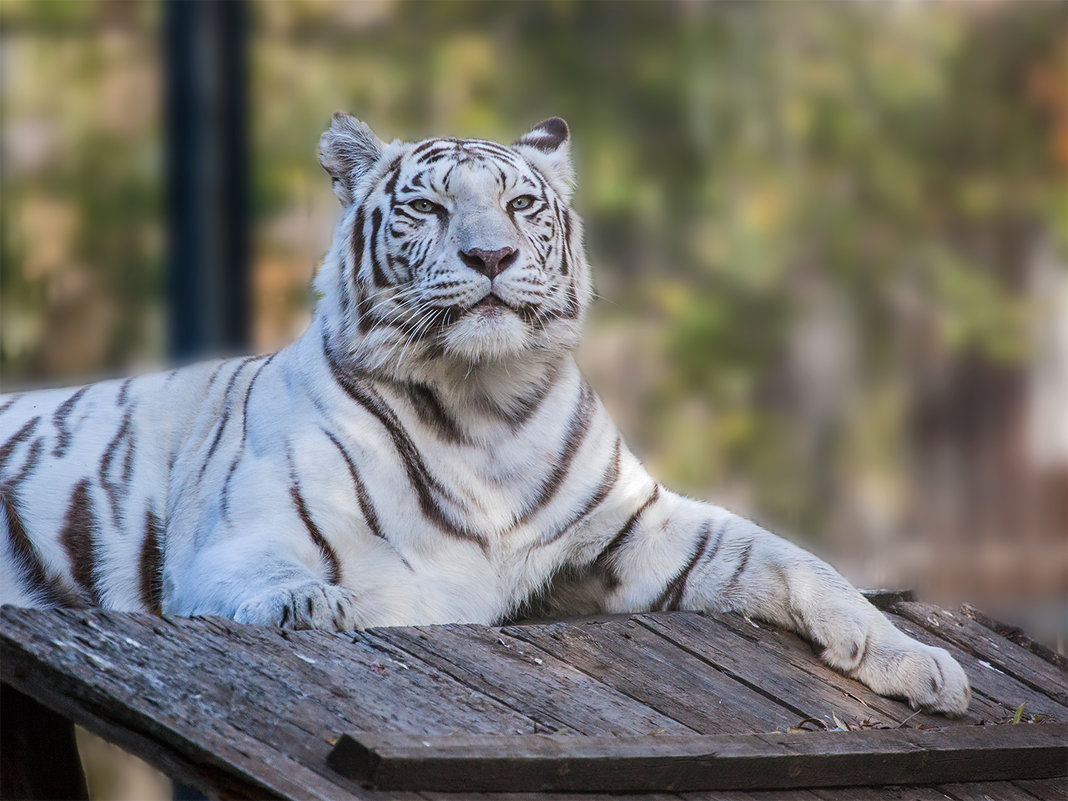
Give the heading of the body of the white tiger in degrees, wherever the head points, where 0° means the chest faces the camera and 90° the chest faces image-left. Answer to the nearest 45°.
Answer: approximately 315°

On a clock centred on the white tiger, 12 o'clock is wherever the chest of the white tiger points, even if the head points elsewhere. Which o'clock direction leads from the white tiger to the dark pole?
The dark pole is roughly at 7 o'clock from the white tiger.

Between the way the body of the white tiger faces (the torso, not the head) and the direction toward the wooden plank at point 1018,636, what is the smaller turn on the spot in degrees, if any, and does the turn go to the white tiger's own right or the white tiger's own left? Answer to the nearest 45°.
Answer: approximately 45° to the white tiger's own left

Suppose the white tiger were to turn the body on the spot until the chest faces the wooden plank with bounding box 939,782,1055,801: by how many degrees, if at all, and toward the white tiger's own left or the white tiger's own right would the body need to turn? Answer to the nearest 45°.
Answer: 0° — it already faces it

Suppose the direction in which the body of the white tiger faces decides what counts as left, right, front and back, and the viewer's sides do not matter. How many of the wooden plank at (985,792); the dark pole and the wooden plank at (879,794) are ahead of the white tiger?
2

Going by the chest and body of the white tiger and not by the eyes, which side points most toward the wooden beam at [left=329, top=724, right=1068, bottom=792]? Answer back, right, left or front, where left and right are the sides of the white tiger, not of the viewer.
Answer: front
